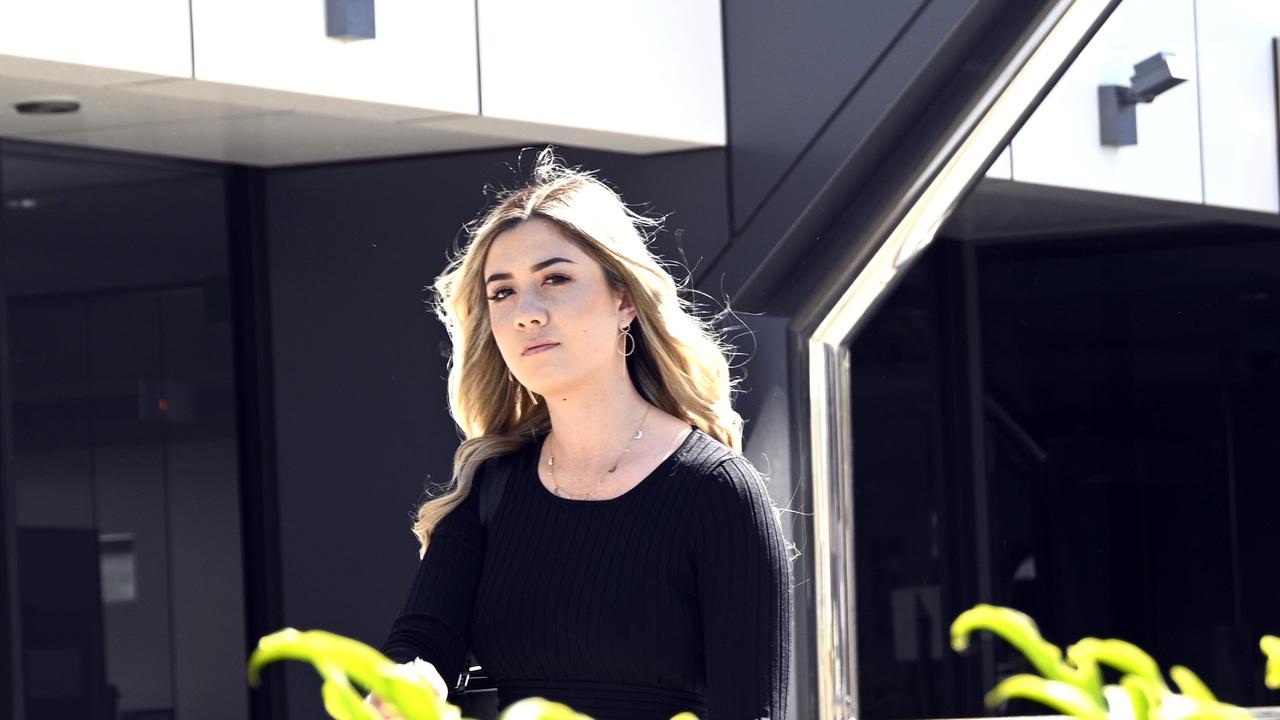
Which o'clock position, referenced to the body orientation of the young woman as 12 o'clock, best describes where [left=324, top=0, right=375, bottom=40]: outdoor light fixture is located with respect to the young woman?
The outdoor light fixture is roughly at 4 o'clock from the young woman.

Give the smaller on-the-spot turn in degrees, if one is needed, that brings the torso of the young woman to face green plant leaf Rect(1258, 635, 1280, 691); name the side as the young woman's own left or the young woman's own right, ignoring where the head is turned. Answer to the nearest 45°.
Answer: approximately 45° to the young woman's own left

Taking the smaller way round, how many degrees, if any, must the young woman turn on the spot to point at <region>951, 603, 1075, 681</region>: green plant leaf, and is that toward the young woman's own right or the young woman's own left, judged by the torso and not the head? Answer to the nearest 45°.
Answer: approximately 45° to the young woman's own left

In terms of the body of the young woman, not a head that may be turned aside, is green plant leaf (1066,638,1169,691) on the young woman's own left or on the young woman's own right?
on the young woman's own left

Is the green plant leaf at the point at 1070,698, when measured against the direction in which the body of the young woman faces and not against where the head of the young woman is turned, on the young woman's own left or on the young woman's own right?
on the young woman's own left

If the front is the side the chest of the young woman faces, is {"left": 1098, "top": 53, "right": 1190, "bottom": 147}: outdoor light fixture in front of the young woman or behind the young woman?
behind

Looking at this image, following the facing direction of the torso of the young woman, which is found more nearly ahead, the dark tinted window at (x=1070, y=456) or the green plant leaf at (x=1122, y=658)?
the green plant leaf

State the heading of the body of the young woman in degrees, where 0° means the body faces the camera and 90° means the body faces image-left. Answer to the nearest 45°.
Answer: approximately 45°

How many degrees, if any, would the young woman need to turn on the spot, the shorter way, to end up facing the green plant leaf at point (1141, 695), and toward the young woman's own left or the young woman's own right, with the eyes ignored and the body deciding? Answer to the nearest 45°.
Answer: approximately 45° to the young woman's own left
